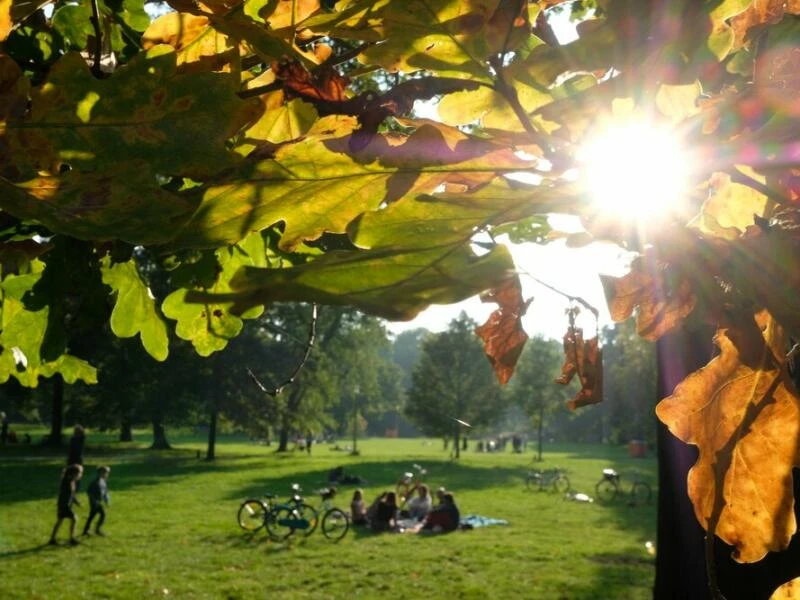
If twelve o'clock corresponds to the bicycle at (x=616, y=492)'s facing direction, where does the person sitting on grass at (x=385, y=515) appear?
The person sitting on grass is roughly at 10 o'clock from the bicycle.

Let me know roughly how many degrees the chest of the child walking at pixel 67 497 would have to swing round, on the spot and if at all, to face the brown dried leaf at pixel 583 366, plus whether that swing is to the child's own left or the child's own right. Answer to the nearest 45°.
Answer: approximately 90° to the child's own right

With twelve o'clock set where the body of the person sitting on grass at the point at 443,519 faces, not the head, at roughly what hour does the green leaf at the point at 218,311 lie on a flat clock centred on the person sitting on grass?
The green leaf is roughly at 9 o'clock from the person sitting on grass.

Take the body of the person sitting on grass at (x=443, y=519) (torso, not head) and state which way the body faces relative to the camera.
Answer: to the viewer's left
